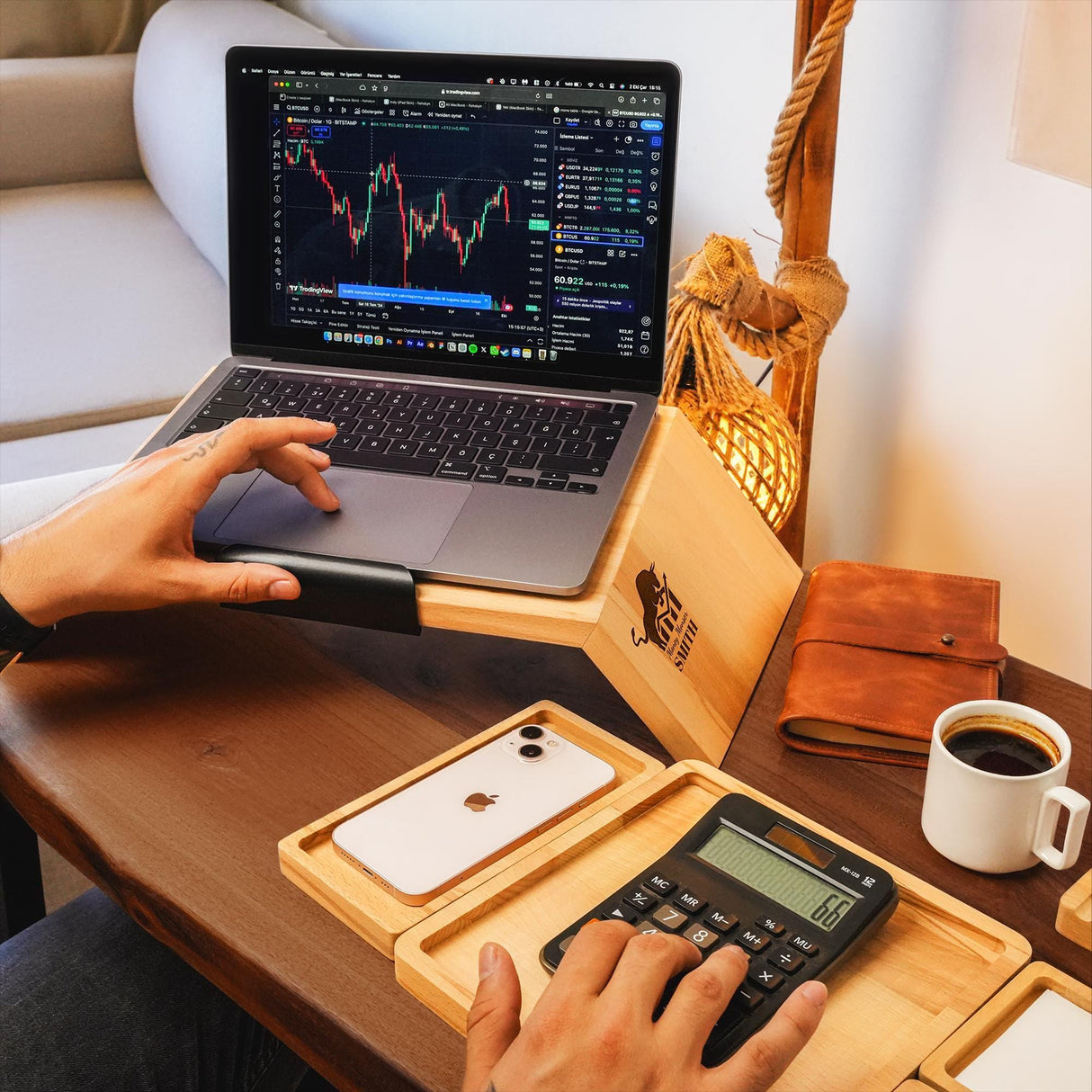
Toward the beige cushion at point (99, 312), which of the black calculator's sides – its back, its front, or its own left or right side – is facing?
right

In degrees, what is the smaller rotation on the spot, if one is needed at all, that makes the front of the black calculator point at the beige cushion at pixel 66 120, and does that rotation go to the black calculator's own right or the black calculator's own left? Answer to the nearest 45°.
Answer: approximately 90° to the black calculator's own right

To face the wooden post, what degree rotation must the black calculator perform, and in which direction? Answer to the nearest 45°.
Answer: approximately 135° to its right

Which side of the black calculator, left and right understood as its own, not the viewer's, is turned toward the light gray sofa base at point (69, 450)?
right
